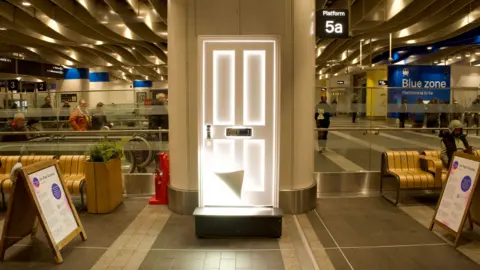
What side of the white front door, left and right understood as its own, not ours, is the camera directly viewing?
front

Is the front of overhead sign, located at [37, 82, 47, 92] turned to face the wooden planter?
yes

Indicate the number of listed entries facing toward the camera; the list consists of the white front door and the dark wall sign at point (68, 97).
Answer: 2

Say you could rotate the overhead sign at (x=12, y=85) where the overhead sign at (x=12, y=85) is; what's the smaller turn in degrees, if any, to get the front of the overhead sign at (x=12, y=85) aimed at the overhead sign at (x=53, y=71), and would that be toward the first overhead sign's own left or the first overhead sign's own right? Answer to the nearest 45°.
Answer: approximately 90° to the first overhead sign's own left

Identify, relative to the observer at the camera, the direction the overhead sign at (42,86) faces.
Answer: facing the viewer

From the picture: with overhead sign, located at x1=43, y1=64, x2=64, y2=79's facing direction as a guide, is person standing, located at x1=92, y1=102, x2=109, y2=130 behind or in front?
in front

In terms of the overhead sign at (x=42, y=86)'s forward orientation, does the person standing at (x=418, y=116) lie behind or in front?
in front

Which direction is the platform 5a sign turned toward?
toward the camera

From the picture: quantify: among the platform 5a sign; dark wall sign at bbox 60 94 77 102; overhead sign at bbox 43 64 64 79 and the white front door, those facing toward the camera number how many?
4

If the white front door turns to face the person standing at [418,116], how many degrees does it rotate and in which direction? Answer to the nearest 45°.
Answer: approximately 135° to its left

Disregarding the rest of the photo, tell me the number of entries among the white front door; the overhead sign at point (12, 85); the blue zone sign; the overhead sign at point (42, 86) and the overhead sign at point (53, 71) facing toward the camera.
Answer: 5

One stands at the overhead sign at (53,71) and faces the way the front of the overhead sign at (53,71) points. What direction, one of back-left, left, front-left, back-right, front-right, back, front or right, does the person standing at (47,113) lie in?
front

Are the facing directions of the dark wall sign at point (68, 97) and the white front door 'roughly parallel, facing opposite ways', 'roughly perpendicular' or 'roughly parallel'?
roughly parallel

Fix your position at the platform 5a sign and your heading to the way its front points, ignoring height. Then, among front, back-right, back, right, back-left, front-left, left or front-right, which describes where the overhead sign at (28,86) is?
back-right
